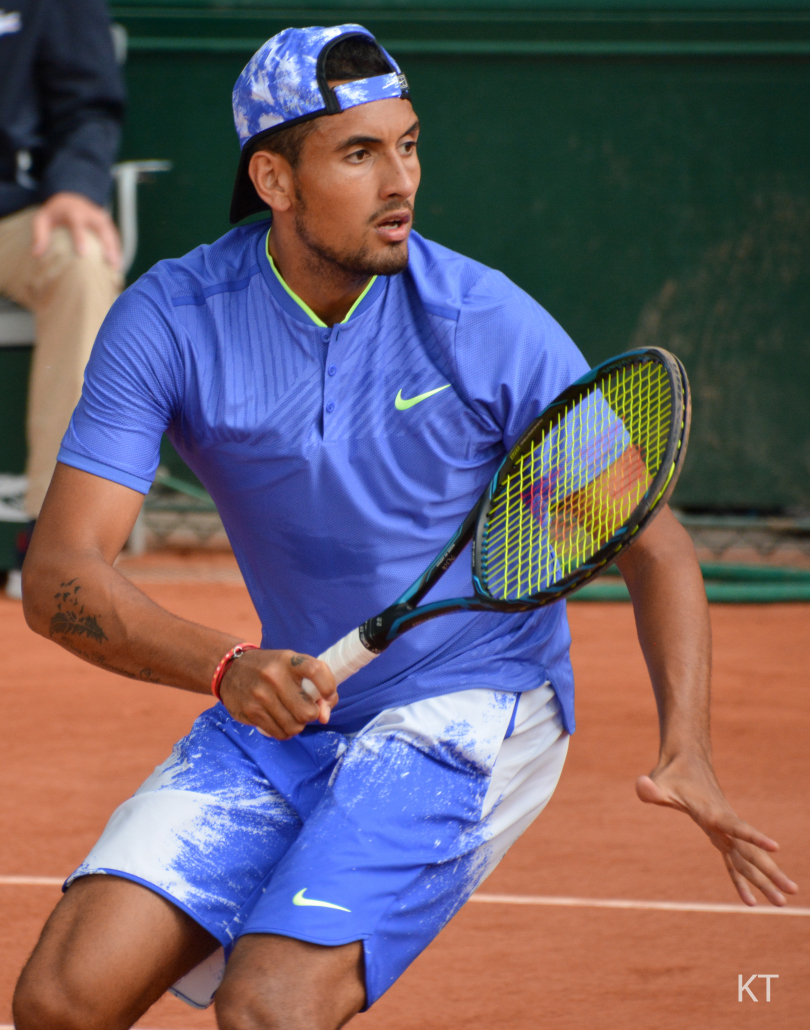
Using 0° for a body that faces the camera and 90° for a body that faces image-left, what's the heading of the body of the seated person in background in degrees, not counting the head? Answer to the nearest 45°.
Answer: approximately 0°

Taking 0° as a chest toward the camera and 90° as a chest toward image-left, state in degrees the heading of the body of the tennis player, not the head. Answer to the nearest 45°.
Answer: approximately 0°
